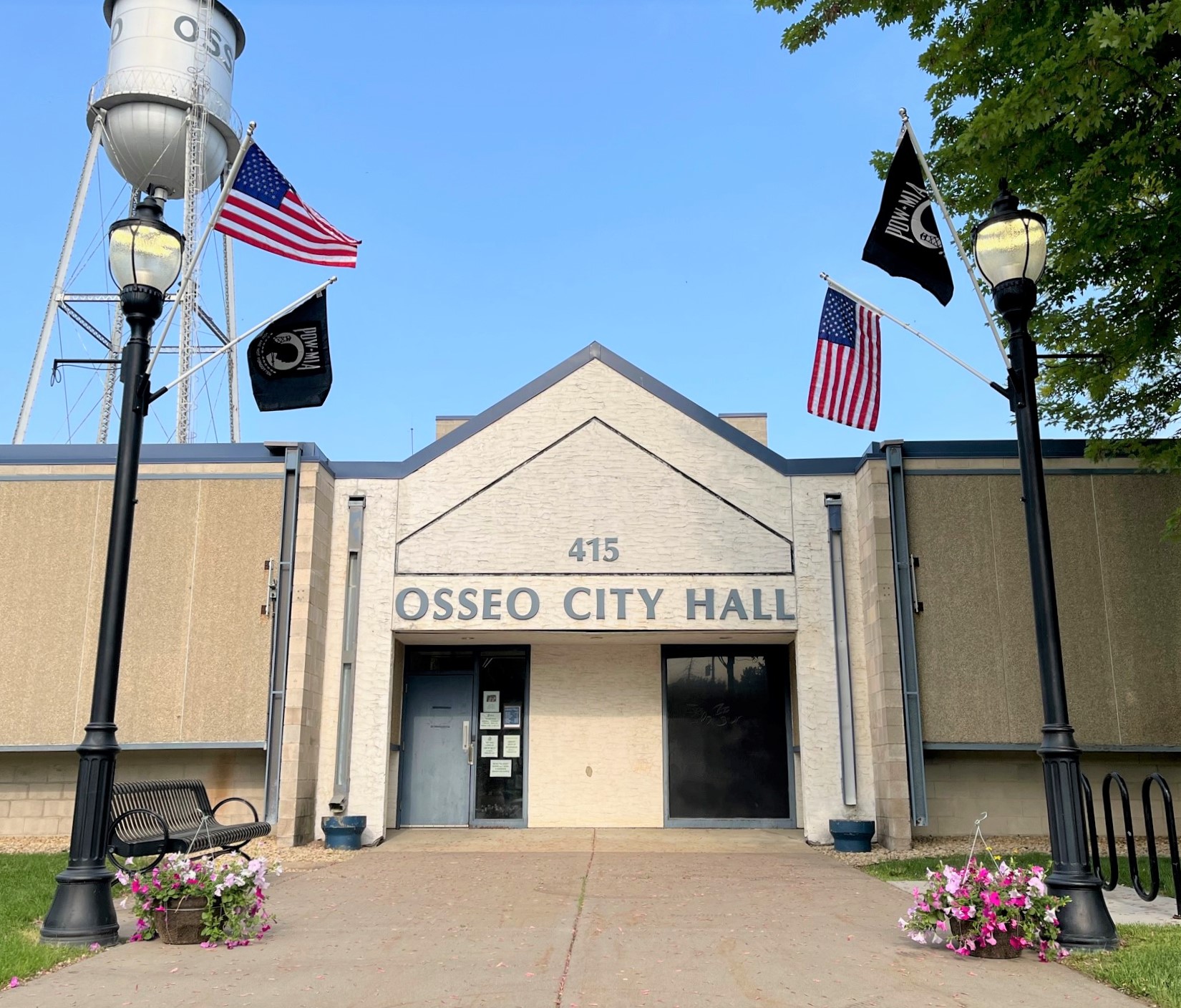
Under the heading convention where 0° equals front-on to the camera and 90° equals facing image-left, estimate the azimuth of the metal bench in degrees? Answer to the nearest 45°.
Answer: approximately 315°

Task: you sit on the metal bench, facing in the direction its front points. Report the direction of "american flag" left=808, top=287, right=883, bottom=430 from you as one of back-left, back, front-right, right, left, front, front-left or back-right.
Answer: front-left

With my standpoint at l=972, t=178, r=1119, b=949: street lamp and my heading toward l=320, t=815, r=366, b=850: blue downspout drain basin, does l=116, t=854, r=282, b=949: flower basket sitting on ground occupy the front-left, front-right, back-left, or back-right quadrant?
front-left

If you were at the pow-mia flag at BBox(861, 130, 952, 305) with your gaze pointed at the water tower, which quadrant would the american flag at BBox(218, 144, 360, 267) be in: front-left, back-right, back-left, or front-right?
front-left

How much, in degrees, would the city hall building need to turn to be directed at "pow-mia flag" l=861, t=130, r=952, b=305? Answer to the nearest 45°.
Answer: approximately 45° to its left

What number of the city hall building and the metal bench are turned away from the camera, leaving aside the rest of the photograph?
0

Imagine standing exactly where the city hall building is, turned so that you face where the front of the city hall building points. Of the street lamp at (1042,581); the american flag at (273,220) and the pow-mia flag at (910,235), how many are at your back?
0

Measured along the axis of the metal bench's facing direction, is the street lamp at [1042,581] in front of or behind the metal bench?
in front

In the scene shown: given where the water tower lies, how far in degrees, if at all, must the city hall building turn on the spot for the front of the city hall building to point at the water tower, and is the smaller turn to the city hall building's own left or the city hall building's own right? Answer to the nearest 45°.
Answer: approximately 135° to the city hall building's own right

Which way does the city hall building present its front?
toward the camera

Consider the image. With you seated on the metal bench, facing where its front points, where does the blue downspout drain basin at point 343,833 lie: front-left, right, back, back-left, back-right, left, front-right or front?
left
